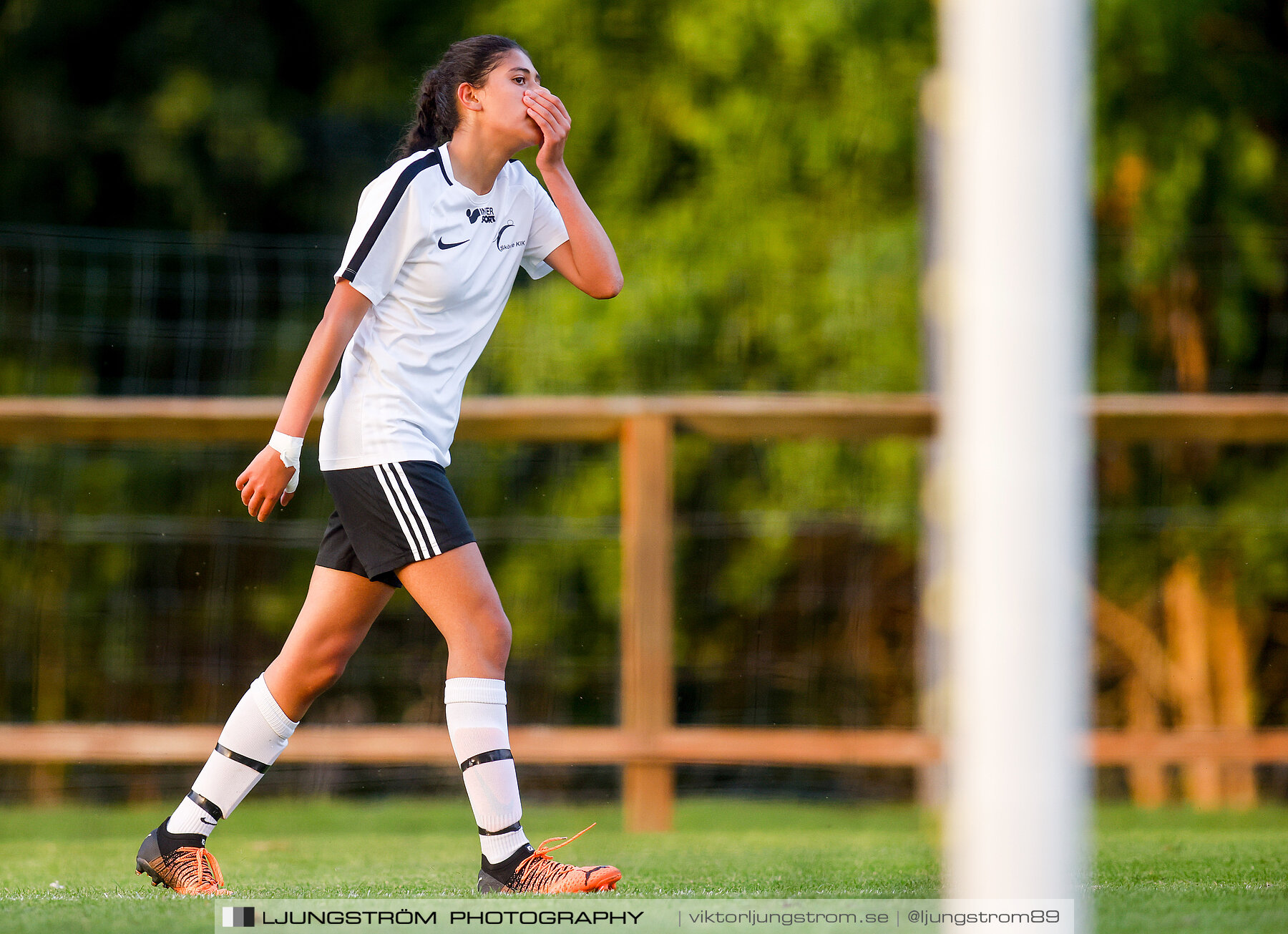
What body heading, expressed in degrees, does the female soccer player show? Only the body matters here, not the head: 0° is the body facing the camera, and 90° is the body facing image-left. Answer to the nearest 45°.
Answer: approximately 315°

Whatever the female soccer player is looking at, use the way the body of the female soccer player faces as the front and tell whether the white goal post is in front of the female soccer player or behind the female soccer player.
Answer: in front
